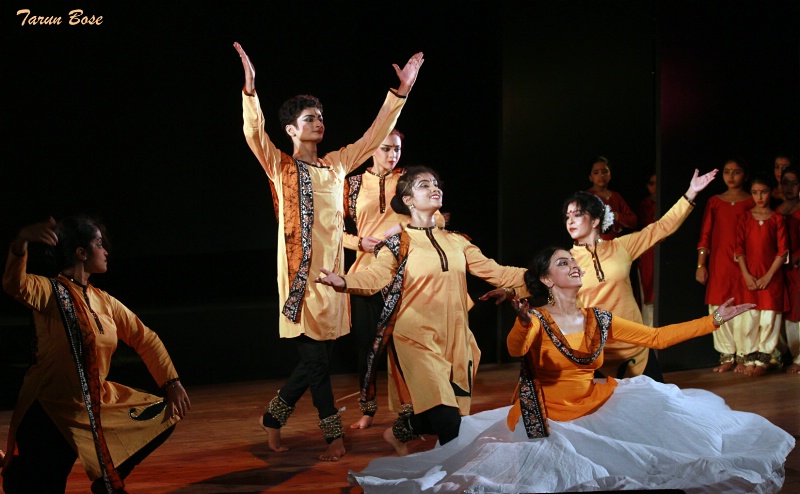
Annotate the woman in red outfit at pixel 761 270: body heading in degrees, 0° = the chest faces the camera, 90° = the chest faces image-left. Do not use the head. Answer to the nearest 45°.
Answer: approximately 0°

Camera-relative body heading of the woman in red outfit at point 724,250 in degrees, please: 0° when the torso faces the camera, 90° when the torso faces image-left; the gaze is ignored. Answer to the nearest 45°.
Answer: approximately 0°

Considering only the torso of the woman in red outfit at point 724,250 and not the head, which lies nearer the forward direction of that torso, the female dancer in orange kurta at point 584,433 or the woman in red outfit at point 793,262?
the female dancer in orange kurta

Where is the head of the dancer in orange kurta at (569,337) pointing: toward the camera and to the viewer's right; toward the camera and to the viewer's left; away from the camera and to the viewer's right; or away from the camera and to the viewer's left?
toward the camera and to the viewer's right

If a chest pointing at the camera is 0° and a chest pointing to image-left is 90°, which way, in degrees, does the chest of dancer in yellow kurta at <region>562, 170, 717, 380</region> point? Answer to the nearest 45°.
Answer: approximately 45°

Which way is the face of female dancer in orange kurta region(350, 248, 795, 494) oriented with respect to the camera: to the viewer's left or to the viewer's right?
to the viewer's right

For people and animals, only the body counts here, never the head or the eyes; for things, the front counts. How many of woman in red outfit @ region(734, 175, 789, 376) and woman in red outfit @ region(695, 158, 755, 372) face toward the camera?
2
